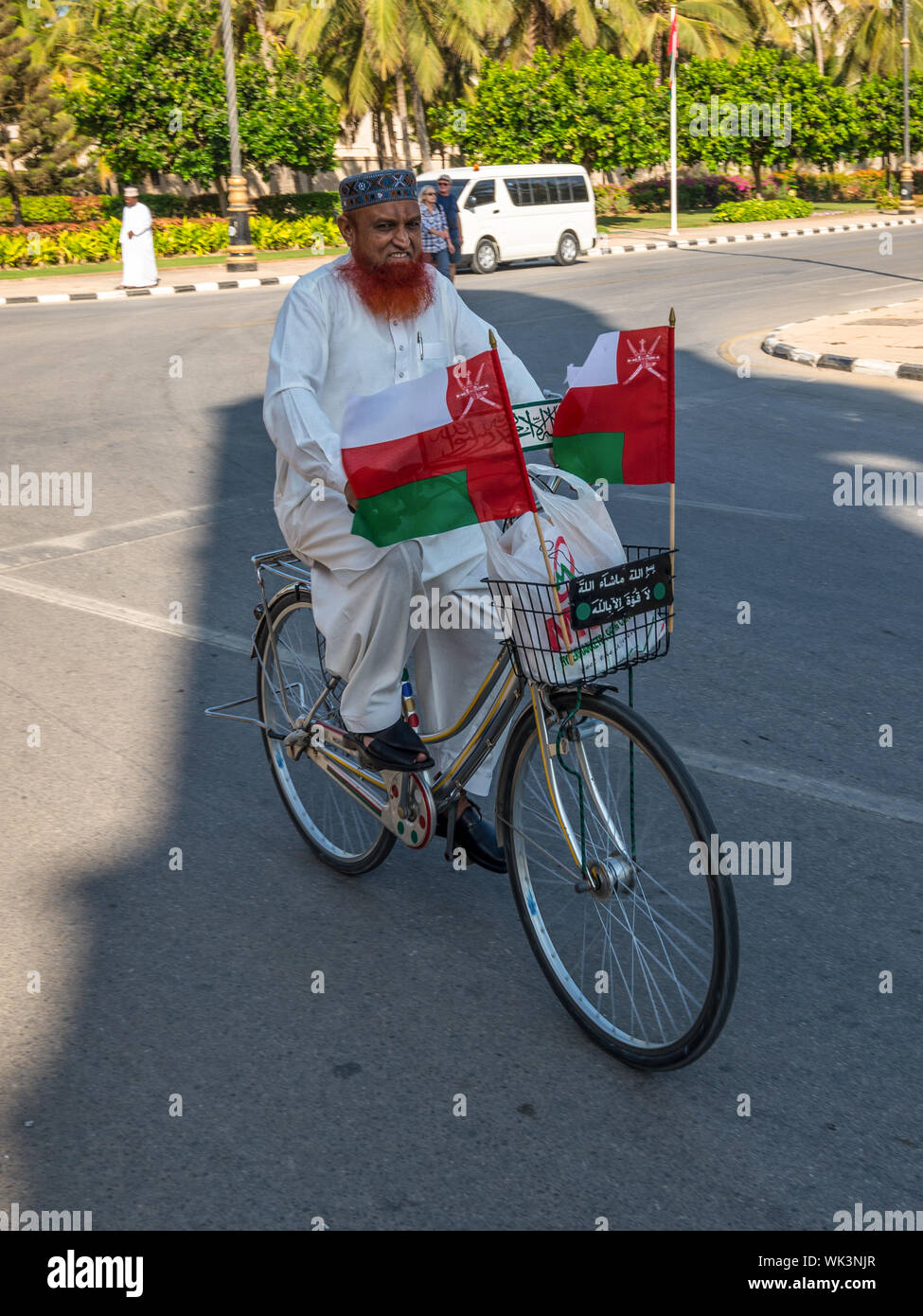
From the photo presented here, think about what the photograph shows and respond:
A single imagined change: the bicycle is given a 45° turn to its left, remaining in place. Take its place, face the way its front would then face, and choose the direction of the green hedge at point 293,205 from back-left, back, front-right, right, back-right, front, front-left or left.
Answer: left

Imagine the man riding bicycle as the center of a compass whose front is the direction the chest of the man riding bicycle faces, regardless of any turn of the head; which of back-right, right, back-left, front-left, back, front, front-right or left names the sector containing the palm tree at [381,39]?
back-left

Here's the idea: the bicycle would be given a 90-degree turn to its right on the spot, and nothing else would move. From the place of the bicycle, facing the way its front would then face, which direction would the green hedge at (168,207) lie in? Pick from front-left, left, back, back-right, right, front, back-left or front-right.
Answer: back-right

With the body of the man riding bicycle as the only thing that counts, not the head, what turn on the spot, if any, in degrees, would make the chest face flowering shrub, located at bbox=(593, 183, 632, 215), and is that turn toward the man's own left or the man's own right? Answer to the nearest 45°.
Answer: approximately 135° to the man's own left

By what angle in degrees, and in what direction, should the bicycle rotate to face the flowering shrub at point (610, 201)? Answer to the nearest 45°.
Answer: approximately 135° to its left

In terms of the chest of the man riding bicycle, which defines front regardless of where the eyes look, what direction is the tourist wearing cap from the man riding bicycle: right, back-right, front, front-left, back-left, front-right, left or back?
back-left

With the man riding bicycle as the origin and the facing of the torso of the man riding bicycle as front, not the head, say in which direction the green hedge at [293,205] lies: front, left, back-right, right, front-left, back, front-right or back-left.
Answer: back-left

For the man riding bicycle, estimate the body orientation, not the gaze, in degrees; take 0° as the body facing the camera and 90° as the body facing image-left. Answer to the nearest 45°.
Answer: approximately 315°
